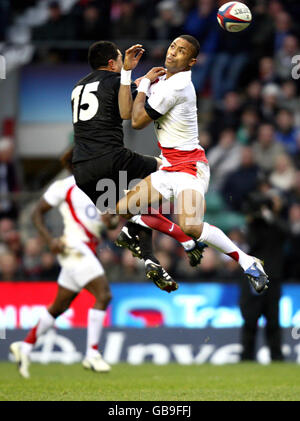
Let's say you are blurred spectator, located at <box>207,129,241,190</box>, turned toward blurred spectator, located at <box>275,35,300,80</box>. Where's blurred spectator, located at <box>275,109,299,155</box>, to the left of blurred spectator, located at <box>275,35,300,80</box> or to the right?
right

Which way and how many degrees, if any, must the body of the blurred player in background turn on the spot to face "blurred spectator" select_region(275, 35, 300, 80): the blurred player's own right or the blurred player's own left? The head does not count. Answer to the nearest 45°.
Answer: approximately 90° to the blurred player's own left

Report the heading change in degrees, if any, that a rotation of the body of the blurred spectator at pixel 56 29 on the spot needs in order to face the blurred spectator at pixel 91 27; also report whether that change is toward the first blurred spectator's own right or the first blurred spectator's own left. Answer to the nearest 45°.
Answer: approximately 90° to the first blurred spectator's own left

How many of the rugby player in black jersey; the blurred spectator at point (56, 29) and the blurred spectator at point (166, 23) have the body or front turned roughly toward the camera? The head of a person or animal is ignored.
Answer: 2

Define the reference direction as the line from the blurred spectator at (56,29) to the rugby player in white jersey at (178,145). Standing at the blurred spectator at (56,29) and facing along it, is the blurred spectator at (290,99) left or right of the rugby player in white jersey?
left

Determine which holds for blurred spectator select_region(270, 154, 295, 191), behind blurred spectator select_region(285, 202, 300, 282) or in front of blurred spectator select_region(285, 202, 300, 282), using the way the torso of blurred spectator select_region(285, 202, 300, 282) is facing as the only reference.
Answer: behind

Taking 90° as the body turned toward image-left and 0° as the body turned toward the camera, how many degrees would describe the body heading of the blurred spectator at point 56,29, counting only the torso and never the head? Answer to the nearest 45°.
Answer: approximately 0°
